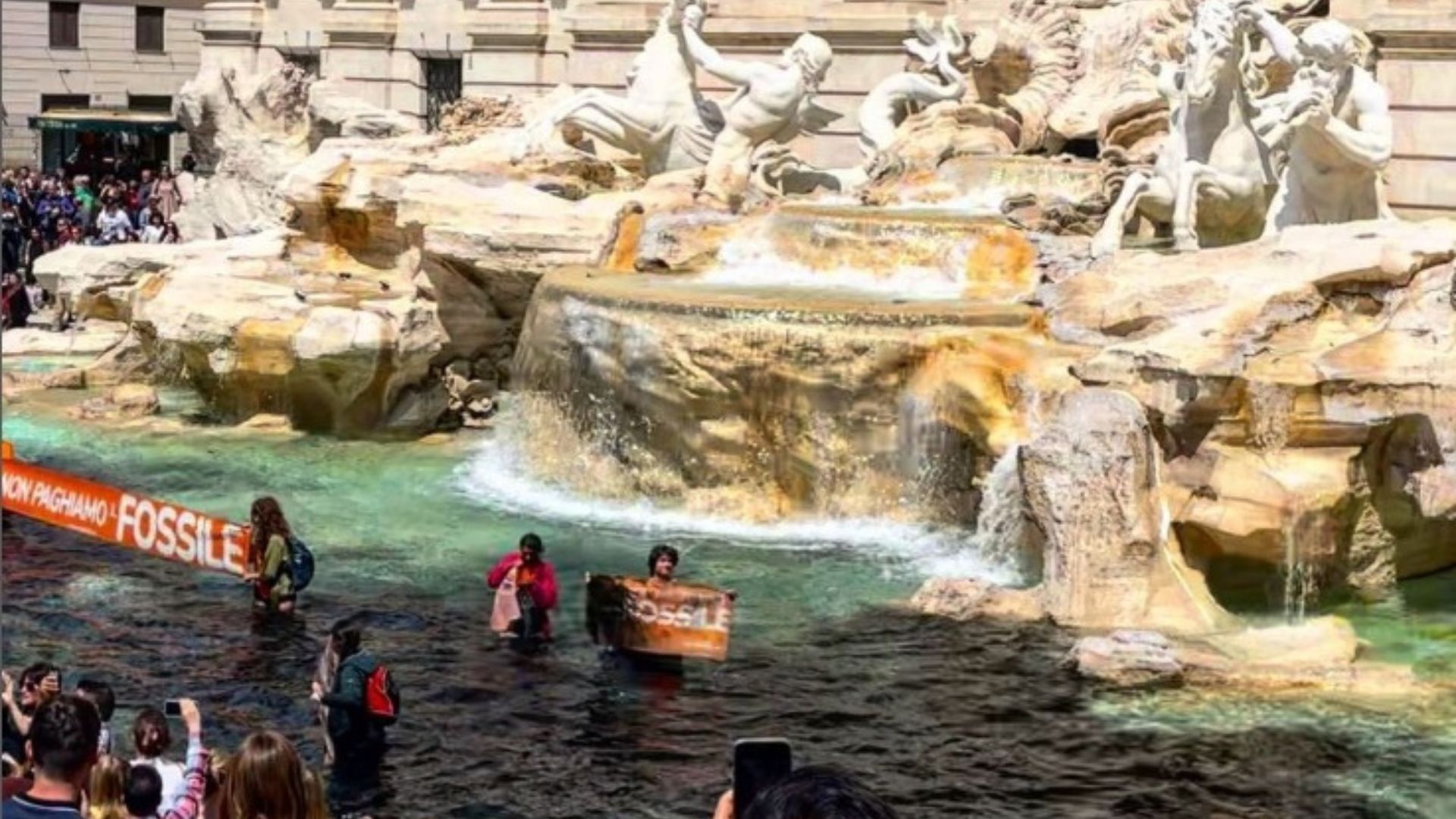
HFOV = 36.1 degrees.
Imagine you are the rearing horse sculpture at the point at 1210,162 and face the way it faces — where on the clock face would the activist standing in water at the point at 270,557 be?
The activist standing in water is roughly at 12 o'clock from the rearing horse sculpture.

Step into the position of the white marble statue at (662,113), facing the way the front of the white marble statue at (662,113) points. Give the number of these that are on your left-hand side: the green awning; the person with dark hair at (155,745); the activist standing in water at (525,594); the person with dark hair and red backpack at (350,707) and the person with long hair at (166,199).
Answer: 3

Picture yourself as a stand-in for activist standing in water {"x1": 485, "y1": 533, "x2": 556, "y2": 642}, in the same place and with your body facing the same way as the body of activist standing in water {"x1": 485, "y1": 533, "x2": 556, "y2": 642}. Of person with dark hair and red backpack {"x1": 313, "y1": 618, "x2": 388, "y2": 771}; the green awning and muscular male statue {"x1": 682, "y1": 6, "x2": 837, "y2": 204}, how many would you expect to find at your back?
2

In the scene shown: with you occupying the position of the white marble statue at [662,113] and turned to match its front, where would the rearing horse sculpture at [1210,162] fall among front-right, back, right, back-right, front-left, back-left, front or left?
back-left

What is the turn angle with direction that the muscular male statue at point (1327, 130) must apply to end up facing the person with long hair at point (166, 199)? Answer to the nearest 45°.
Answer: approximately 90° to its right

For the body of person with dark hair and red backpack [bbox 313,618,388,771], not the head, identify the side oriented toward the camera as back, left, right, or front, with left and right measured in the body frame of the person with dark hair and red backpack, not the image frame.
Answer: left

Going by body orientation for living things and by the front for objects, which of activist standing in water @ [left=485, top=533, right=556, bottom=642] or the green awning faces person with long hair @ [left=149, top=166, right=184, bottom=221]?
the green awning

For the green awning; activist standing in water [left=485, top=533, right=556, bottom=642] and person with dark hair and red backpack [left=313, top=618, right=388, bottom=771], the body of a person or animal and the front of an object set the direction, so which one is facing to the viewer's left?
the person with dark hair and red backpack

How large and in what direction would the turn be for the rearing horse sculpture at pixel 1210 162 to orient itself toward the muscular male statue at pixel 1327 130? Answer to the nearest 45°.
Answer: approximately 90° to its left

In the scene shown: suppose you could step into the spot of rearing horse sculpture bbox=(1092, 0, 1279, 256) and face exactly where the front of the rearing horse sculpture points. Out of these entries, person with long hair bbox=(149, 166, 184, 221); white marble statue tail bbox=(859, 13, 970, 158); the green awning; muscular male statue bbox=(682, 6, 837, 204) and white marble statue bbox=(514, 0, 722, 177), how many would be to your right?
5

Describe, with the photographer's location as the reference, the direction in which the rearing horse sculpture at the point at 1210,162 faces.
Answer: facing the viewer and to the left of the viewer

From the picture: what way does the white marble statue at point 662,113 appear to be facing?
to the viewer's left
